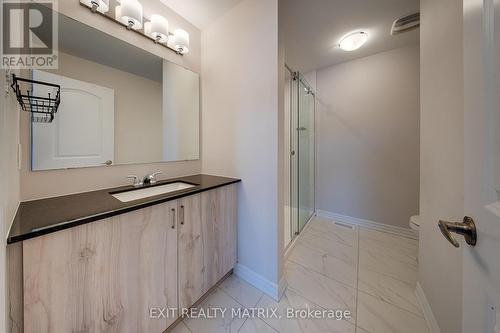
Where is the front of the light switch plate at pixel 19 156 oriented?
to the viewer's right

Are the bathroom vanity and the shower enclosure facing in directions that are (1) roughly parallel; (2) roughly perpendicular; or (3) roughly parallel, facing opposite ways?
roughly parallel

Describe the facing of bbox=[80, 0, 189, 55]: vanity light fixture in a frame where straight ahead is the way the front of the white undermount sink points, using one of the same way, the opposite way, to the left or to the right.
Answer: the same way

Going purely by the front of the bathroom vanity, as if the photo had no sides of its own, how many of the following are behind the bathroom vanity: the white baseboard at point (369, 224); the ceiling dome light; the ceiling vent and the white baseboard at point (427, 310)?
0

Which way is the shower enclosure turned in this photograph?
to the viewer's right

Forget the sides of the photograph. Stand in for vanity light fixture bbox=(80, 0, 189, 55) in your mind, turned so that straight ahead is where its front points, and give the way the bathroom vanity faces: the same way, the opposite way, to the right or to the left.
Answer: the same way

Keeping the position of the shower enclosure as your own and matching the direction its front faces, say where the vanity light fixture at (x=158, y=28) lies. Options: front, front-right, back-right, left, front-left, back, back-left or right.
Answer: back-right

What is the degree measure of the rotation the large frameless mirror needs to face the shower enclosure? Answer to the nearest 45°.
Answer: approximately 45° to its left

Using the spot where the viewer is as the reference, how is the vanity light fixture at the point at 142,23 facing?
facing the viewer and to the right of the viewer

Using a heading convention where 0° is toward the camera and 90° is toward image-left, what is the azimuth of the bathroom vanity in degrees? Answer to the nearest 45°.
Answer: approximately 315°

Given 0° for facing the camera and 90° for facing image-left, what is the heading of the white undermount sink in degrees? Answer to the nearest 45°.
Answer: approximately 315°

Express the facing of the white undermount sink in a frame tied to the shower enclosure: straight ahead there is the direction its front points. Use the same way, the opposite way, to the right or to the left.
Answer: the same way

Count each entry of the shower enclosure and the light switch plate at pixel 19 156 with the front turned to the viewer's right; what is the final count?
2

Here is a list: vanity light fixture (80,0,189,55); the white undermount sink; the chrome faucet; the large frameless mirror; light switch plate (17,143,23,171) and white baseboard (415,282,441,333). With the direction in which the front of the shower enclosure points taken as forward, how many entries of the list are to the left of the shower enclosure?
0
